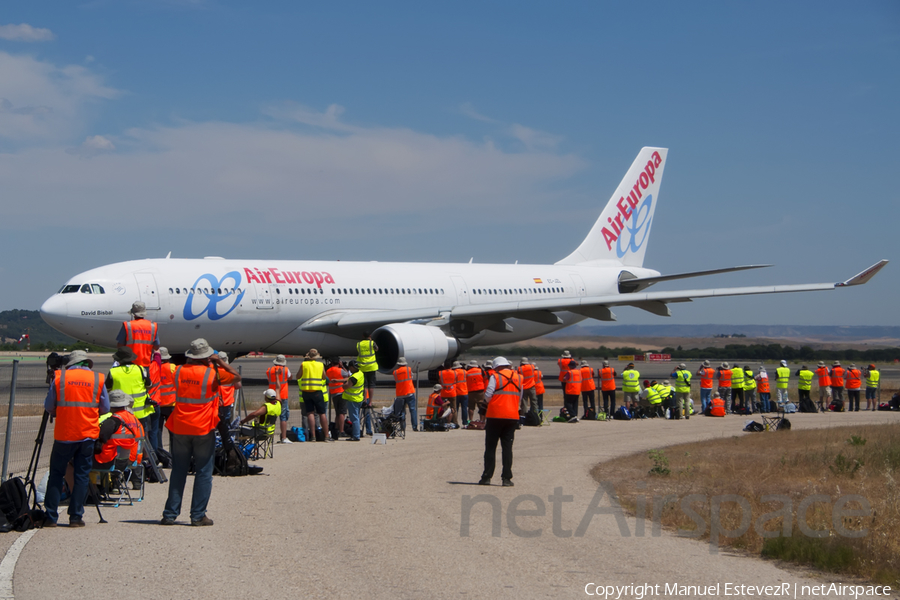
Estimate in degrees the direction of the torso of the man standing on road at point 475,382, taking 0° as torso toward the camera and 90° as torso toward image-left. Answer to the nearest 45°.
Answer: approximately 180°

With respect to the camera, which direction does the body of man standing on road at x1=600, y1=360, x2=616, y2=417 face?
away from the camera

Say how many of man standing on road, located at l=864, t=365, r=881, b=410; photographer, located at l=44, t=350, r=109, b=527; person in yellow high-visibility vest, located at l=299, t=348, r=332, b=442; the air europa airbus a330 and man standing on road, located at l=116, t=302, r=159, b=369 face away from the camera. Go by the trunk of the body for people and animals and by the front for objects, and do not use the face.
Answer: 4

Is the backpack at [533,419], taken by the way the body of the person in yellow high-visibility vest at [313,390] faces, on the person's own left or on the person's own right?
on the person's own right

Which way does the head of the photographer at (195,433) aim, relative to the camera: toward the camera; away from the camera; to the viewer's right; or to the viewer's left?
away from the camera

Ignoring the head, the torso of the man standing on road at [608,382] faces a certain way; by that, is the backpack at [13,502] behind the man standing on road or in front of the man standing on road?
behind

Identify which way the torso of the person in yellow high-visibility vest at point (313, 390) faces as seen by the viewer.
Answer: away from the camera

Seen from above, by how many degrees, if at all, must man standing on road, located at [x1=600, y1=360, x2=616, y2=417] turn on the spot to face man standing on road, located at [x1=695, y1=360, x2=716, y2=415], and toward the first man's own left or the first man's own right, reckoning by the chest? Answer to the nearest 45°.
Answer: approximately 45° to the first man's own right

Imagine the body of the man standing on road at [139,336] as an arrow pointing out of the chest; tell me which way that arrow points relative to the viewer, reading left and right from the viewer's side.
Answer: facing away from the viewer

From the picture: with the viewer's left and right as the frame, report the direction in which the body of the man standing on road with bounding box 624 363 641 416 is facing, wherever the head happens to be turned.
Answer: facing away from the viewer

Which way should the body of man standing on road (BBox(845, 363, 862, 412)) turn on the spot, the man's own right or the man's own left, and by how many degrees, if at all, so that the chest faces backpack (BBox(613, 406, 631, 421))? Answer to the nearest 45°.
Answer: approximately 135° to the man's own left

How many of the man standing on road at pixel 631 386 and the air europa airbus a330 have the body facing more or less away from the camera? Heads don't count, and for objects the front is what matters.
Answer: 1

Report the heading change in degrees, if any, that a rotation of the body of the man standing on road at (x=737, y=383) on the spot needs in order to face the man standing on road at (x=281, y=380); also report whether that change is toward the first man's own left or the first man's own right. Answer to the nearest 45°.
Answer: approximately 135° to the first man's own left

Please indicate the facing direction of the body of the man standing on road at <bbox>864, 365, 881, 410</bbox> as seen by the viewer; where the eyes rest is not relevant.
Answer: away from the camera
